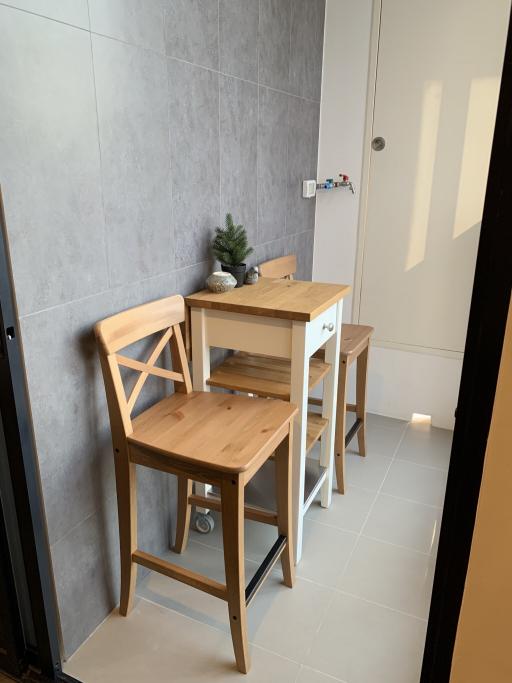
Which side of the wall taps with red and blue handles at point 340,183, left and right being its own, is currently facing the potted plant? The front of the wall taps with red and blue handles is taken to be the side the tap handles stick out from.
front

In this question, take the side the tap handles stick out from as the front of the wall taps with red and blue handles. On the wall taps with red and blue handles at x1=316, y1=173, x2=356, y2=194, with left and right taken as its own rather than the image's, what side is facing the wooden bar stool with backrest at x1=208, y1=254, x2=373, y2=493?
front

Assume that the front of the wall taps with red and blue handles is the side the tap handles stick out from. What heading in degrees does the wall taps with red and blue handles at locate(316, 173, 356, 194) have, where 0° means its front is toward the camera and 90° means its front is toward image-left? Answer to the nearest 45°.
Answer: approximately 0°

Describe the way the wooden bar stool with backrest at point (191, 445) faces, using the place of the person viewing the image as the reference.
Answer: facing the viewer and to the right of the viewer

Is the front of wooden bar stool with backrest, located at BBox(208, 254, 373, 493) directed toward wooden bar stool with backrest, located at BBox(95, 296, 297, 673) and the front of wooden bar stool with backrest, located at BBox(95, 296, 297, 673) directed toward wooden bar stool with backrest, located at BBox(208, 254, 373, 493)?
no

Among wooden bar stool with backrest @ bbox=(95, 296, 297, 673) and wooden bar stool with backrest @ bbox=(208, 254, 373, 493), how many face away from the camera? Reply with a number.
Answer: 0

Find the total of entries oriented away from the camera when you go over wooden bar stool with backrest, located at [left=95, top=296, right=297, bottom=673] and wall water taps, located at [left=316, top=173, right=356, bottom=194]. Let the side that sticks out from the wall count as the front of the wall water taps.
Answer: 0

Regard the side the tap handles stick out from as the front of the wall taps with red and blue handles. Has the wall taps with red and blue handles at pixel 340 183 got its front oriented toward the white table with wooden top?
yes

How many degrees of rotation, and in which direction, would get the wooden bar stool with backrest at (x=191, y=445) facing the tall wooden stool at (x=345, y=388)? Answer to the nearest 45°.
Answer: approximately 90° to its left

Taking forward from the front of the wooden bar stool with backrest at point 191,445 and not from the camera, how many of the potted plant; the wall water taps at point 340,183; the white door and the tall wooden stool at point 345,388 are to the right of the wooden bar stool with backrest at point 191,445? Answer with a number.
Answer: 0

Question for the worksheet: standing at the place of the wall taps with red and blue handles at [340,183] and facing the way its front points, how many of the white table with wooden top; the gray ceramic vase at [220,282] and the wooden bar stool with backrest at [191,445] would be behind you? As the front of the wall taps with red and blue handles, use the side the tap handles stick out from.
0

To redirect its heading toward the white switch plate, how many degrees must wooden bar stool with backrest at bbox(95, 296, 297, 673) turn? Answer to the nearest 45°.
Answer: approximately 90° to its left

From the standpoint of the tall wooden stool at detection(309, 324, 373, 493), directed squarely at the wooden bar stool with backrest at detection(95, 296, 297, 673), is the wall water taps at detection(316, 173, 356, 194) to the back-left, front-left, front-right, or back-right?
back-right

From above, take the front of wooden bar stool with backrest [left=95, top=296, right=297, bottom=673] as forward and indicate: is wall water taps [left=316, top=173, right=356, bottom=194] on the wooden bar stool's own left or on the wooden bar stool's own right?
on the wooden bar stool's own left

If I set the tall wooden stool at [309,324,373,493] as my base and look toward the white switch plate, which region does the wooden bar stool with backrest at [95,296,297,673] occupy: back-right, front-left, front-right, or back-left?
back-left
